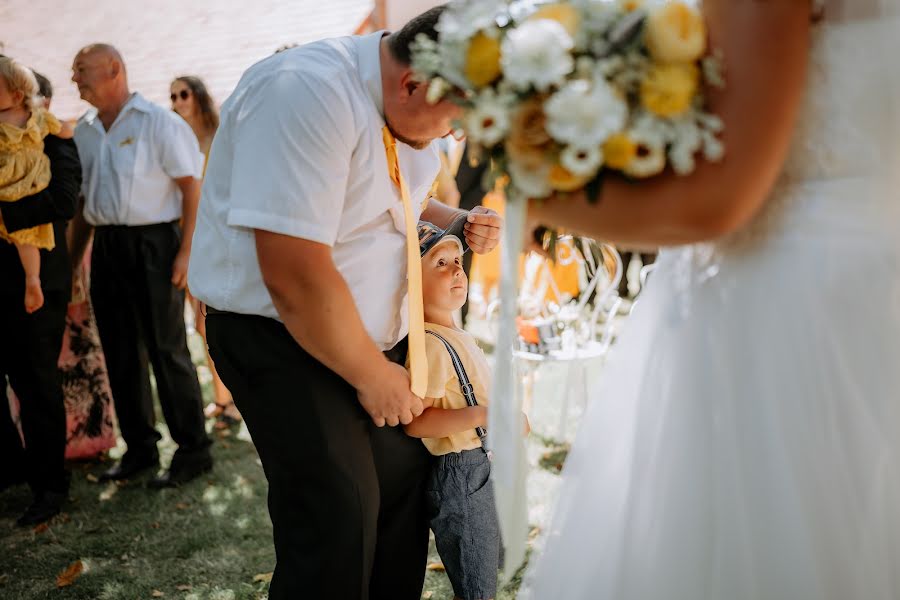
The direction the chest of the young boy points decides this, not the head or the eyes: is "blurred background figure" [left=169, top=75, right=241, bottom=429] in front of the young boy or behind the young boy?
behind

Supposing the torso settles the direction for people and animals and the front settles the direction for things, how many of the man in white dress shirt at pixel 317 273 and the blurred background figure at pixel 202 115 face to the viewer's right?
1

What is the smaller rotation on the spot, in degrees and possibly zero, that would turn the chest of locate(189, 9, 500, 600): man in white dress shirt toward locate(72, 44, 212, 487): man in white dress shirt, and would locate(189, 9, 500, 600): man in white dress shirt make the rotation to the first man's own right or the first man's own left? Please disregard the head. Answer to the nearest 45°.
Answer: approximately 90° to the first man's own left

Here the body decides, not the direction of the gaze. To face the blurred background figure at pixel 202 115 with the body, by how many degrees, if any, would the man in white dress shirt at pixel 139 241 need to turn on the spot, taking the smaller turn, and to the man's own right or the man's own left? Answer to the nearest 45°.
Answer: approximately 180°

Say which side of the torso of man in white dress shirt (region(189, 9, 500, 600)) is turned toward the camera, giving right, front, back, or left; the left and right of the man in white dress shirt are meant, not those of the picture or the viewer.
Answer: right
